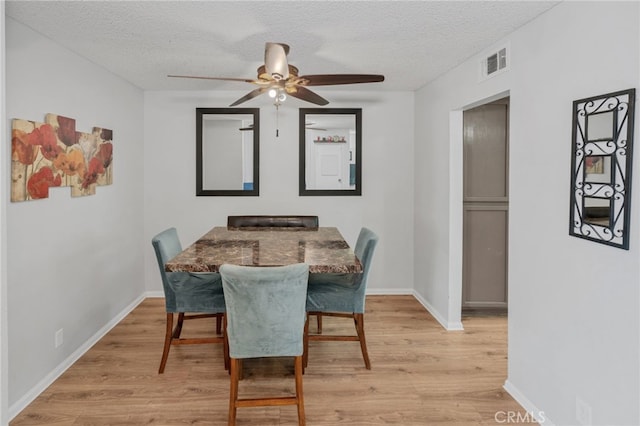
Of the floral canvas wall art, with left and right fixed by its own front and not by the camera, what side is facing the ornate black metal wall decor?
front

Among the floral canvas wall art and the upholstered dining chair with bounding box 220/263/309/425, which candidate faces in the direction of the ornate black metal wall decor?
the floral canvas wall art

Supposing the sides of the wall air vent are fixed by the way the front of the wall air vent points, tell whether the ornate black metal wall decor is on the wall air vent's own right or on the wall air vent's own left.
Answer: on the wall air vent's own left

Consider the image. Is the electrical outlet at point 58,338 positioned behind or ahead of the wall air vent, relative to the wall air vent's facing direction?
ahead

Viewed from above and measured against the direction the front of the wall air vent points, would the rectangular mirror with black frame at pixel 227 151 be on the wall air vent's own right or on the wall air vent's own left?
on the wall air vent's own right

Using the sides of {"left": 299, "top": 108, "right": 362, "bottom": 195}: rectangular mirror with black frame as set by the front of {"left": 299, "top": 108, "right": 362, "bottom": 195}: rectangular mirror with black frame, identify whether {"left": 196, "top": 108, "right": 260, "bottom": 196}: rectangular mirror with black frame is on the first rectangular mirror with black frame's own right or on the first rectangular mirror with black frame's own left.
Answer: on the first rectangular mirror with black frame's own right

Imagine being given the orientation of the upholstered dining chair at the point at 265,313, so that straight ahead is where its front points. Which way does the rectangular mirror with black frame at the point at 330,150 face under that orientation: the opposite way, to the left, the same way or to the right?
the opposite way

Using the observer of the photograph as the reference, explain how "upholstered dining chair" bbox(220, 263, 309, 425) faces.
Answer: facing away from the viewer

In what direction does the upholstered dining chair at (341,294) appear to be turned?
to the viewer's left

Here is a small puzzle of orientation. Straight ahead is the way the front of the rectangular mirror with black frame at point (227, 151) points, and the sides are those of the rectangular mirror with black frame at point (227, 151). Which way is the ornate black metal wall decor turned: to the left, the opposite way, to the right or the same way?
to the right
